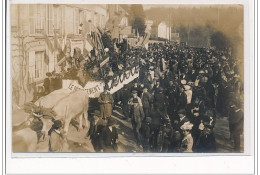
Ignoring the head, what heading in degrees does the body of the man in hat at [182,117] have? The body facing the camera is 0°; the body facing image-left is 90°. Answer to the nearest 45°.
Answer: approximately 45°
